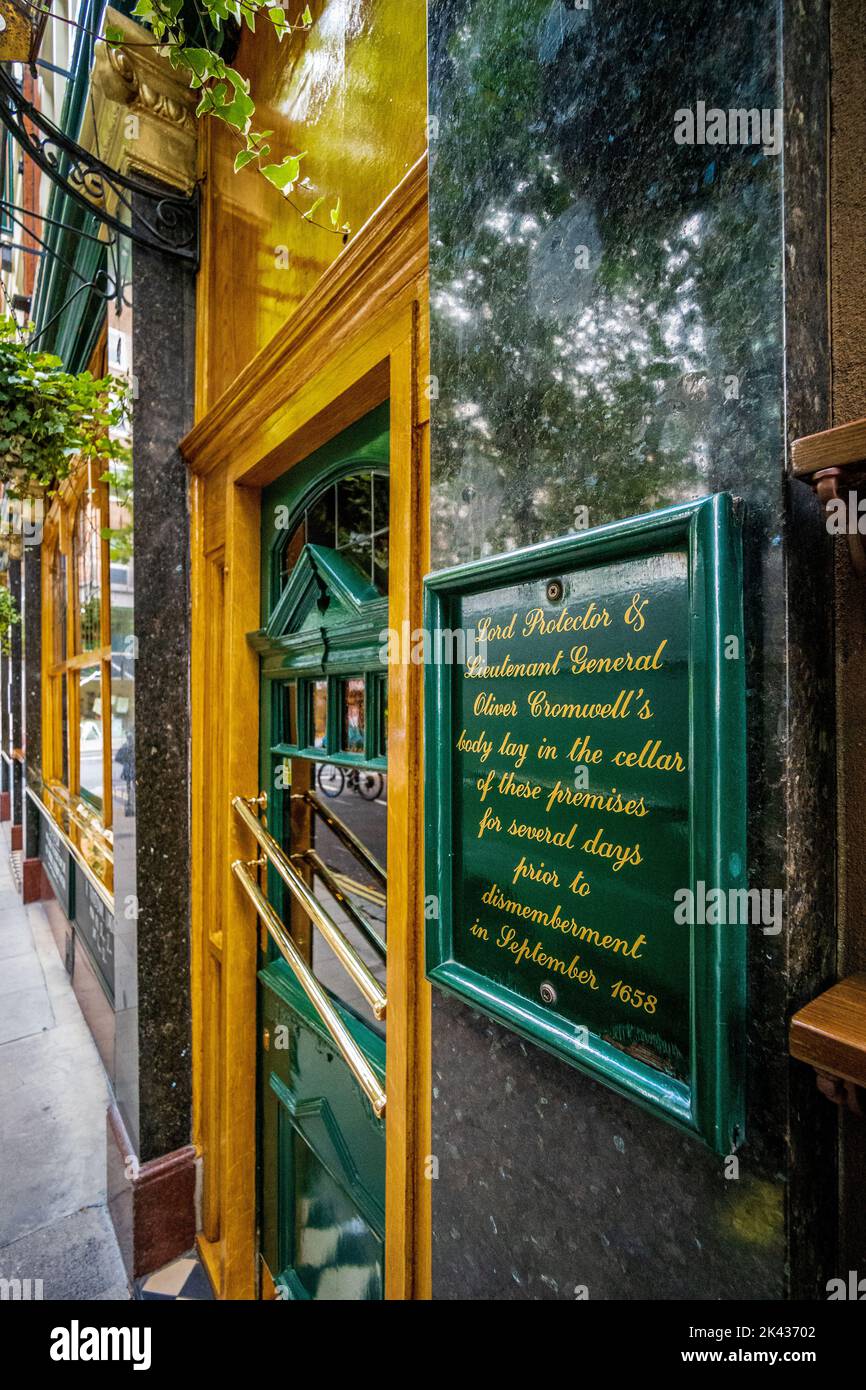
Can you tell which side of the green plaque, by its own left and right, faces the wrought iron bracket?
right

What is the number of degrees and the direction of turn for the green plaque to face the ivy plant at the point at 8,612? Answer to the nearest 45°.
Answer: approximately 90° to its right

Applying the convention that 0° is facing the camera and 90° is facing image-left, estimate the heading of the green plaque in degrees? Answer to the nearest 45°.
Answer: approximately 45°

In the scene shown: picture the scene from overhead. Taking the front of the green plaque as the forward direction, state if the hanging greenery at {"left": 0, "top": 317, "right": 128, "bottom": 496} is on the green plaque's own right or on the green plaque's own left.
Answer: on the green plaque's own right

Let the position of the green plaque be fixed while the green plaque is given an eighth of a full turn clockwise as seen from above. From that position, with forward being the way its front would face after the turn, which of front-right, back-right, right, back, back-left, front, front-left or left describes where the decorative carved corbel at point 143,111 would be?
front-right

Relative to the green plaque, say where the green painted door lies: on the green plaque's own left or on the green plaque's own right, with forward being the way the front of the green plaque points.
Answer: on the green plaque's own right

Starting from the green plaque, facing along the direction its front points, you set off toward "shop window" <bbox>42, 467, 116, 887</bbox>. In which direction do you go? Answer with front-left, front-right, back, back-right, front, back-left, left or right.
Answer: right
